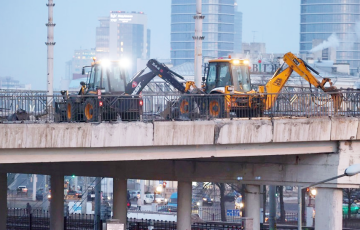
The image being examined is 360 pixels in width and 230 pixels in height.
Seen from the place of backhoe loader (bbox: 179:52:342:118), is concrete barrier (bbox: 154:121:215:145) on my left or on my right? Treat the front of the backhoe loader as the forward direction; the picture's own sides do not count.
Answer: on my left

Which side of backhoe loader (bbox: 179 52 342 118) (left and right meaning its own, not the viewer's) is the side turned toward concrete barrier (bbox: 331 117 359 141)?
back

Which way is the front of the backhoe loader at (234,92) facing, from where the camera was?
facing away from the viewer and to the left of the viewer
